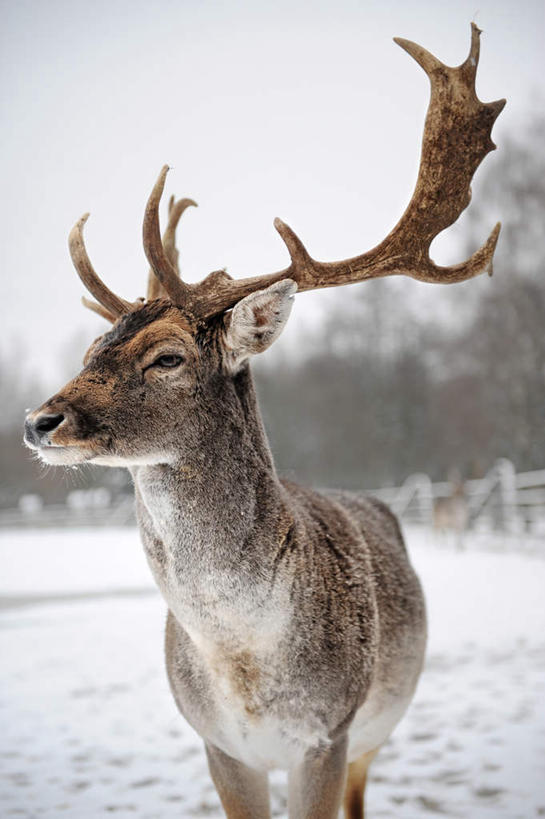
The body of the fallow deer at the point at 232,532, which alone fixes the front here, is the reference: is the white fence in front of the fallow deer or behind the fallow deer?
behind

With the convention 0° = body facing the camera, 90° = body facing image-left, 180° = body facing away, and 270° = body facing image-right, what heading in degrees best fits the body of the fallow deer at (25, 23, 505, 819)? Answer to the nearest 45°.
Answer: approximately 45°

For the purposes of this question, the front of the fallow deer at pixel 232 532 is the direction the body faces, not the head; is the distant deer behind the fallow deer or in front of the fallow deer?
behind
